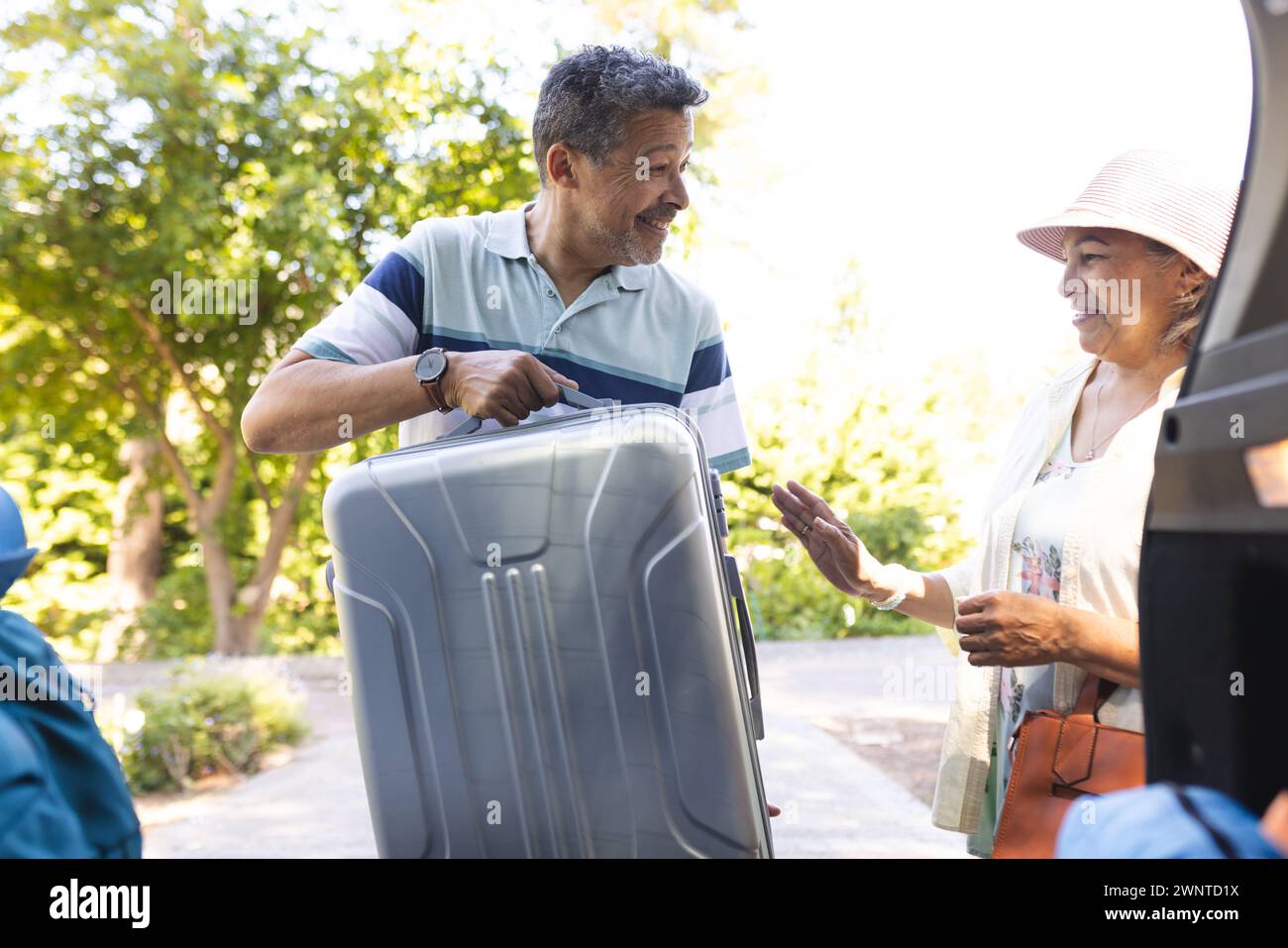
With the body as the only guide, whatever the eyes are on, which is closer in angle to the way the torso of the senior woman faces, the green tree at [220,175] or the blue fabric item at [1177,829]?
the blue fabric item

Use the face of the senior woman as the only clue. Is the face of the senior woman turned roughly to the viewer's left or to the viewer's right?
to the viewer's left

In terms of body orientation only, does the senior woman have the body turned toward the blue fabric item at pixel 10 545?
yes

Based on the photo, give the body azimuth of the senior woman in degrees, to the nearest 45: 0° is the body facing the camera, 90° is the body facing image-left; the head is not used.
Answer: approximately 45°

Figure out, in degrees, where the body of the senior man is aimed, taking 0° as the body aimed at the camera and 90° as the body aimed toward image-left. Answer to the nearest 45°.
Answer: approximately 0°

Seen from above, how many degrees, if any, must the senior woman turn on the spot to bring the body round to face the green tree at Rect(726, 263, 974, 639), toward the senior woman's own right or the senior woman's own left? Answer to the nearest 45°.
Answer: approximately 135° to the senior woman's own right

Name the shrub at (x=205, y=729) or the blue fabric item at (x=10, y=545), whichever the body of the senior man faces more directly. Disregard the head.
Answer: the blue fabric item

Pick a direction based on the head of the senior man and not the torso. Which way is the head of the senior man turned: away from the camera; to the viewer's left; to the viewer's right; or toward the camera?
to the viewer's right

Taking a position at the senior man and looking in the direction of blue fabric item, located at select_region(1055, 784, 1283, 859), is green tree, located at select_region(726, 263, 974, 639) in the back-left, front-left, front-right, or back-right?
back-left

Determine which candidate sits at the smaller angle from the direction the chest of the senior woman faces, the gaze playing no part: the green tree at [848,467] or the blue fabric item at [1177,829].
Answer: the blue fabric item

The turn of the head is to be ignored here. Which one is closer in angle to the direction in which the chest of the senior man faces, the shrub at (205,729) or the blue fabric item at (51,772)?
the blue fabric item

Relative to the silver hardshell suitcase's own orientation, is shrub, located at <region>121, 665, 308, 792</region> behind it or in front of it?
behind
